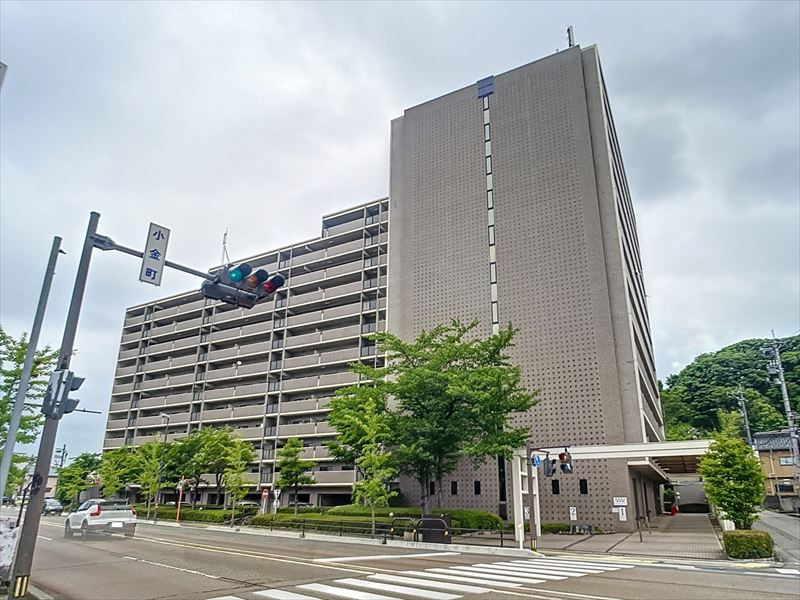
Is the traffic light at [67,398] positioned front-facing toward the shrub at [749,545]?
yes

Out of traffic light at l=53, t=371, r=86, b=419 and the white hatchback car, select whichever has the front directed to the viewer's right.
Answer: the traffic light

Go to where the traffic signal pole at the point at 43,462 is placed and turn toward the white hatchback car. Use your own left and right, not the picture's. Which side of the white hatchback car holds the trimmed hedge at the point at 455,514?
right

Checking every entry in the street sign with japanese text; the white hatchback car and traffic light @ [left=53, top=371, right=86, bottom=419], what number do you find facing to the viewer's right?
1

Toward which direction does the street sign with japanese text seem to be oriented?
toward the camera

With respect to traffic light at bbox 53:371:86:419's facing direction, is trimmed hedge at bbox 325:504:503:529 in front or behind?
in front

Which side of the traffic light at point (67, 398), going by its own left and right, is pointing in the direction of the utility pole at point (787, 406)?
front

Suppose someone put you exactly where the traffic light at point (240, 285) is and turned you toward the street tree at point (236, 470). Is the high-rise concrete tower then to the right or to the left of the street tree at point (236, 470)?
right

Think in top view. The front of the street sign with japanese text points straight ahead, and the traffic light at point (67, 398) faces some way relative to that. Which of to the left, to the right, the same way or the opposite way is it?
to the left

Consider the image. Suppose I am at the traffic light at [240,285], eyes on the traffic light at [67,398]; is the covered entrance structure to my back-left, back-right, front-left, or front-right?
back-right

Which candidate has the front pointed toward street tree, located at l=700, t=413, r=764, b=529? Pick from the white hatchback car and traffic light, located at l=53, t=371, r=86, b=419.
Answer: the traffic light

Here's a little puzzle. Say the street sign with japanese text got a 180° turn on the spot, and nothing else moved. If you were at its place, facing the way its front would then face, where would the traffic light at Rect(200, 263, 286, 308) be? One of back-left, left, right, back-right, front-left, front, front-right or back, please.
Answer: back-right

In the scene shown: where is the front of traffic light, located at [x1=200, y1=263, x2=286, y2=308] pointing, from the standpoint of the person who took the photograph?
facing the viewer and to the right of the viewer

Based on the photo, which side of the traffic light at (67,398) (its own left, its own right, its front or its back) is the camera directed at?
right
